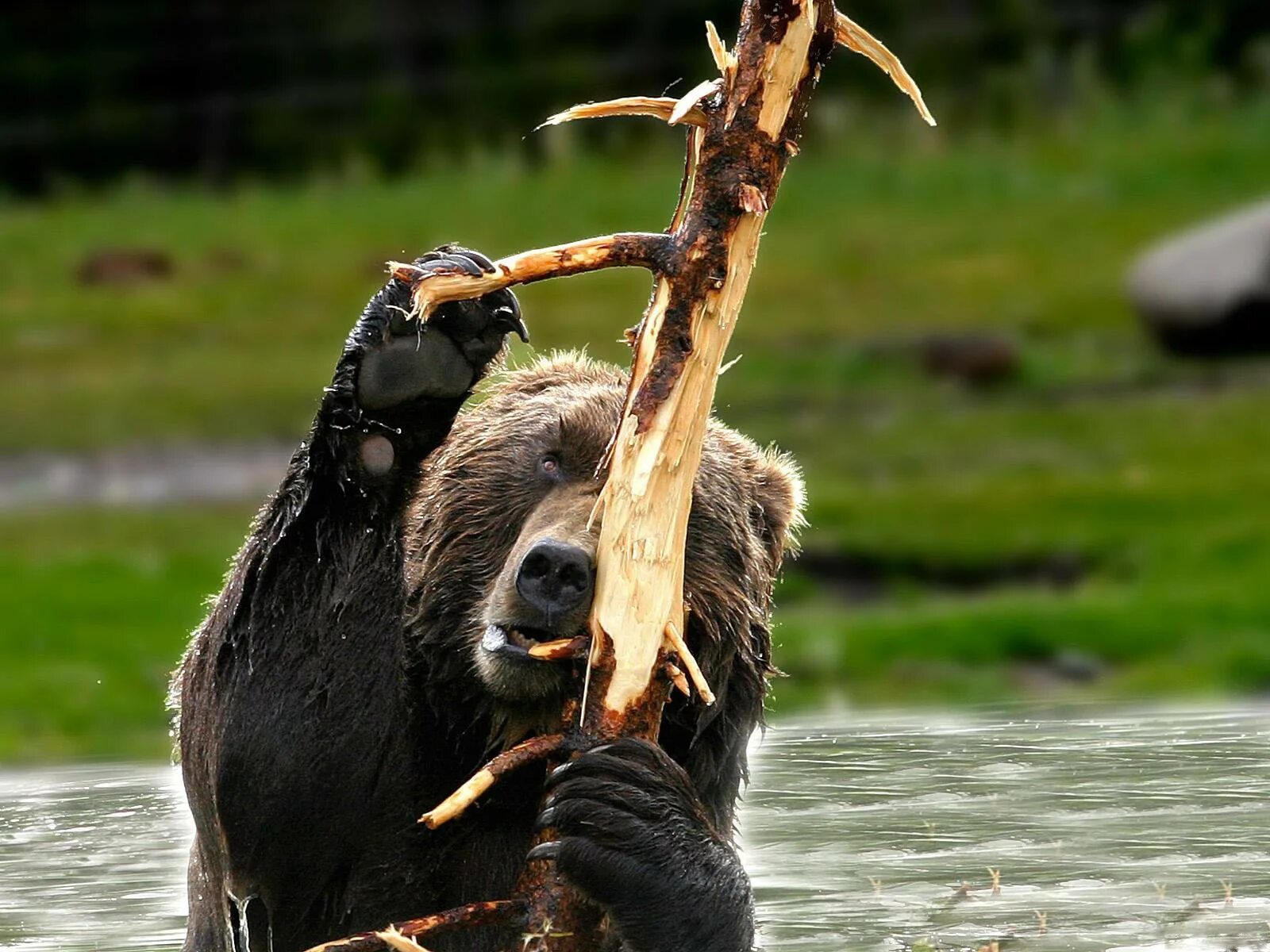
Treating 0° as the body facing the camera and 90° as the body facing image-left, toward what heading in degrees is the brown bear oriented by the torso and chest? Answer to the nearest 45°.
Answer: approximately 0°
